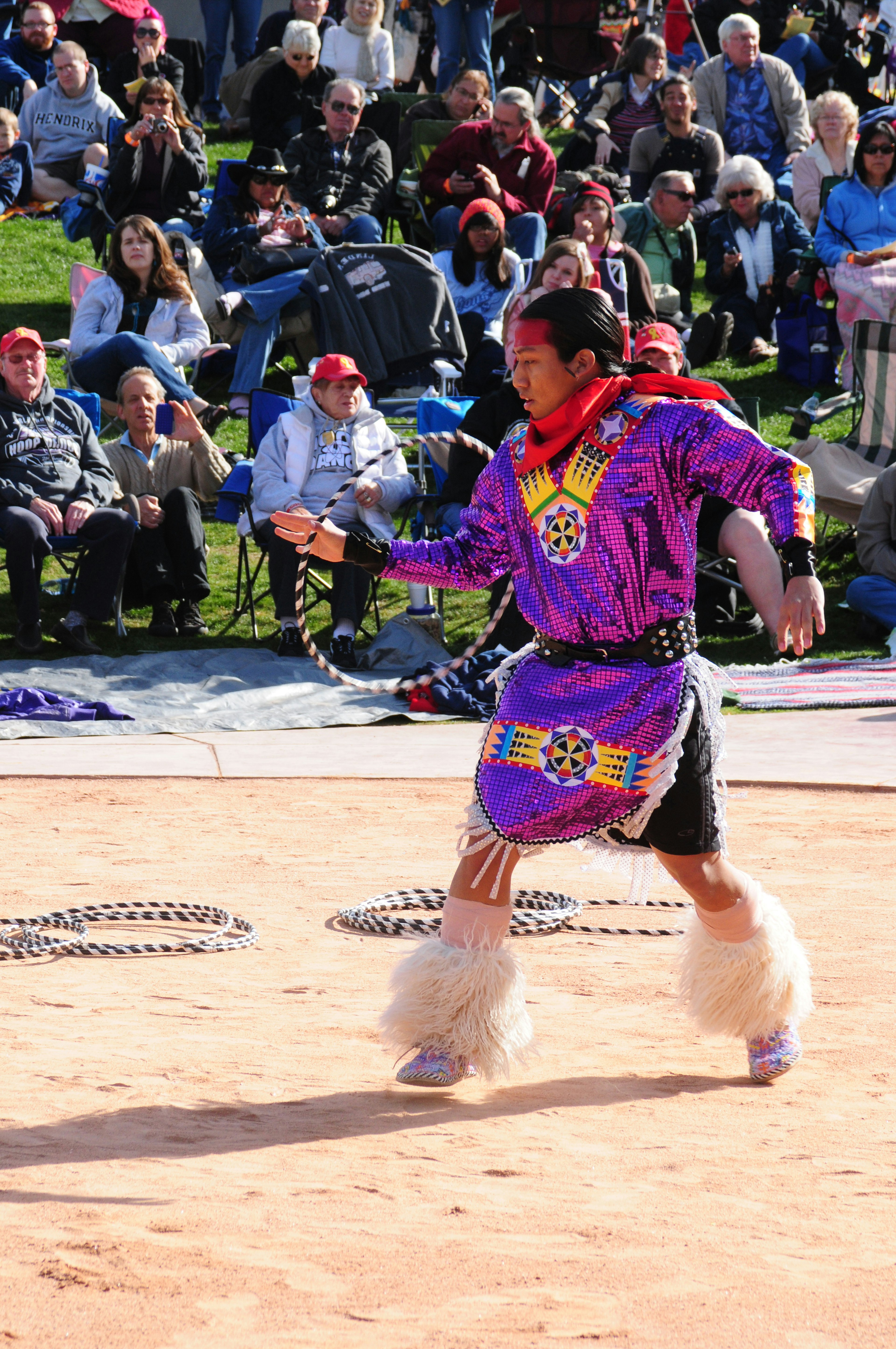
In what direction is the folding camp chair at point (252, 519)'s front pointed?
toward the camera

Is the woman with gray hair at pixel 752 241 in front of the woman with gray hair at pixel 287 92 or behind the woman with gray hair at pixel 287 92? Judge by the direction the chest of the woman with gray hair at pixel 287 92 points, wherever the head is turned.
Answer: in front

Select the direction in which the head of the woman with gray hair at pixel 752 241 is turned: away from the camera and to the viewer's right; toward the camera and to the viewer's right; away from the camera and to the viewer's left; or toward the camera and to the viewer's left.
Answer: toward the camera and to the viewer's left

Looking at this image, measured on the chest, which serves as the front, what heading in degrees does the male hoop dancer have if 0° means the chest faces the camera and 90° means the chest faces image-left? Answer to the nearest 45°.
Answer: approximately 45°

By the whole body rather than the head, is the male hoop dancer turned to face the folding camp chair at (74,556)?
no

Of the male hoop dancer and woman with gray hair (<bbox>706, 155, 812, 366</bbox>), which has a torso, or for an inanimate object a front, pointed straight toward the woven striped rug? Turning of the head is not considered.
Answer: the woman with gray hair

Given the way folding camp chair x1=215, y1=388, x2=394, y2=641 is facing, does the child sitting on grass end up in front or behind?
behind

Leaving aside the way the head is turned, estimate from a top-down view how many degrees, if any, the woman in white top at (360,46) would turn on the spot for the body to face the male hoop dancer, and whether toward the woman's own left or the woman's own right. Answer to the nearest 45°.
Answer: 0° — they already face them

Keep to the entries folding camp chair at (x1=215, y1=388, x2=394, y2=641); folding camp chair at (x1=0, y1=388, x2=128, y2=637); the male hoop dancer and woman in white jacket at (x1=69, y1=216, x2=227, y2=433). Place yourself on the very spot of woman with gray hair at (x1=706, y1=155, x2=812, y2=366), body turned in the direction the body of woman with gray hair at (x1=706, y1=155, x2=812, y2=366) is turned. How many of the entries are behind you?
0

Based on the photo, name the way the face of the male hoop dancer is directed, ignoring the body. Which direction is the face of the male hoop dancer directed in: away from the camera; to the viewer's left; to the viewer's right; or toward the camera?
to the viewer's left

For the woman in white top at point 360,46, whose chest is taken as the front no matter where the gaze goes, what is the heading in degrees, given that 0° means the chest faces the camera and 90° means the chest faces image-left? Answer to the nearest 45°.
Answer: approximately 0°

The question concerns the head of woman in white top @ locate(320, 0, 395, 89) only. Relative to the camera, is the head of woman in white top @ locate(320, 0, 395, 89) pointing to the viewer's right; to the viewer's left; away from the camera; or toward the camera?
toward the camera

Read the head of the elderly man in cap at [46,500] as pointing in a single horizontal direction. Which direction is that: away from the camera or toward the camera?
toward the camera

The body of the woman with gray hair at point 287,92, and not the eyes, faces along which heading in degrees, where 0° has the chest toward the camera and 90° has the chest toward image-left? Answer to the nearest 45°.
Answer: approximately 315°

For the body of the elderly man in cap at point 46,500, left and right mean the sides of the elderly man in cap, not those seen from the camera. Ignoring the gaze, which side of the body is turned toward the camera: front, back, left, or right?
front

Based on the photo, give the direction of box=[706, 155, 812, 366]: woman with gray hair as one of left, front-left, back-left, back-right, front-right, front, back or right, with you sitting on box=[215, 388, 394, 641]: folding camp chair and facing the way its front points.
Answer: back-left

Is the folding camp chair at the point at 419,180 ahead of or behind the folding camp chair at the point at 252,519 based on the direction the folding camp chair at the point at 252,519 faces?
behind

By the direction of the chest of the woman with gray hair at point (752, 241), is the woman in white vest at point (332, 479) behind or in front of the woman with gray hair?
in front

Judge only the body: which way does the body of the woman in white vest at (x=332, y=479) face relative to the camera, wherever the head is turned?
toward the camera
